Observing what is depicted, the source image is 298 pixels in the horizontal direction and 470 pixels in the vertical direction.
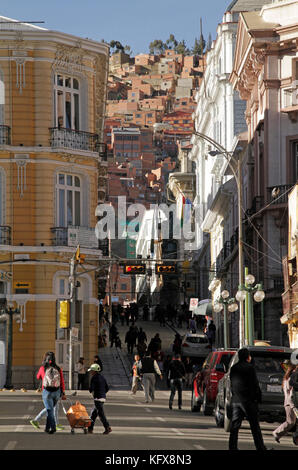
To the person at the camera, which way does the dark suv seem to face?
facing away from the viewer and to the left of the viewer

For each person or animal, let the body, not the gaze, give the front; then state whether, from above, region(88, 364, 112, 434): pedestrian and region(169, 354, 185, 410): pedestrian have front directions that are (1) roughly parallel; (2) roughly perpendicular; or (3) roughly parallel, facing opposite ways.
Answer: roughly perpendicular

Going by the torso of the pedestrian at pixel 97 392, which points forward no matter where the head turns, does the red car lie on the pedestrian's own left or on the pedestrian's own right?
on the pedestrian's own right

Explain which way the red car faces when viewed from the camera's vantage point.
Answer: facing away from the viewer and to the left of the viewer

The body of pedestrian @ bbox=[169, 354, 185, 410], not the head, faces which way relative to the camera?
away from the camera

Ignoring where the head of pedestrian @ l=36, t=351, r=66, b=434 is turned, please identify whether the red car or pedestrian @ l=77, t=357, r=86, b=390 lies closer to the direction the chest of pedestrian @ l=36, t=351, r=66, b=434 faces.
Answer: the pedestrian

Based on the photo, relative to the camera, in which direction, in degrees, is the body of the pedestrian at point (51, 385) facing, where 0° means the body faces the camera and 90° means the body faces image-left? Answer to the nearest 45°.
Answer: approximately 180°

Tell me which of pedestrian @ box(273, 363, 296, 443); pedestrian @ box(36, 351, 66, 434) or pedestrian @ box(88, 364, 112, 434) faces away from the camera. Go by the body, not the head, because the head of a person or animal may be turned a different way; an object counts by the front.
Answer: pedestrian @ box(36, 351, 66, 434)
